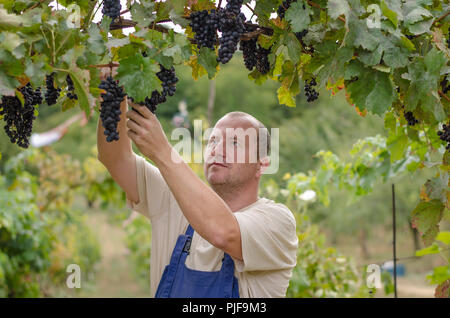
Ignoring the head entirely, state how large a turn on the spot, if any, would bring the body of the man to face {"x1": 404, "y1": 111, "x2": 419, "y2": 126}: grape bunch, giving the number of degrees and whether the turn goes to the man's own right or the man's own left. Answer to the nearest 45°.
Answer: approximately 90° to the man's own left

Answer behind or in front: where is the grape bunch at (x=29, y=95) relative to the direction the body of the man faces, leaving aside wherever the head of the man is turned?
in front

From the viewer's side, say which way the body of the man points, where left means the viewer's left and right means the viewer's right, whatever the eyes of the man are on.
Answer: facing the viewer and to the left of the viewer

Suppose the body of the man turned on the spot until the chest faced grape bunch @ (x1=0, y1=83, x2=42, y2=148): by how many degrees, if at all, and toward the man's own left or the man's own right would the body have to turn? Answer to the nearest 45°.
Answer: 0° — they already face it
